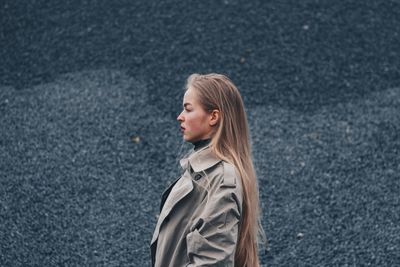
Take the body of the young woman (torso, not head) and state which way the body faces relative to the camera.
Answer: to the viewer's left

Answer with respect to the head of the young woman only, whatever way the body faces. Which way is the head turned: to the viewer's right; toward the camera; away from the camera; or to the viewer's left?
to the viewer's left
